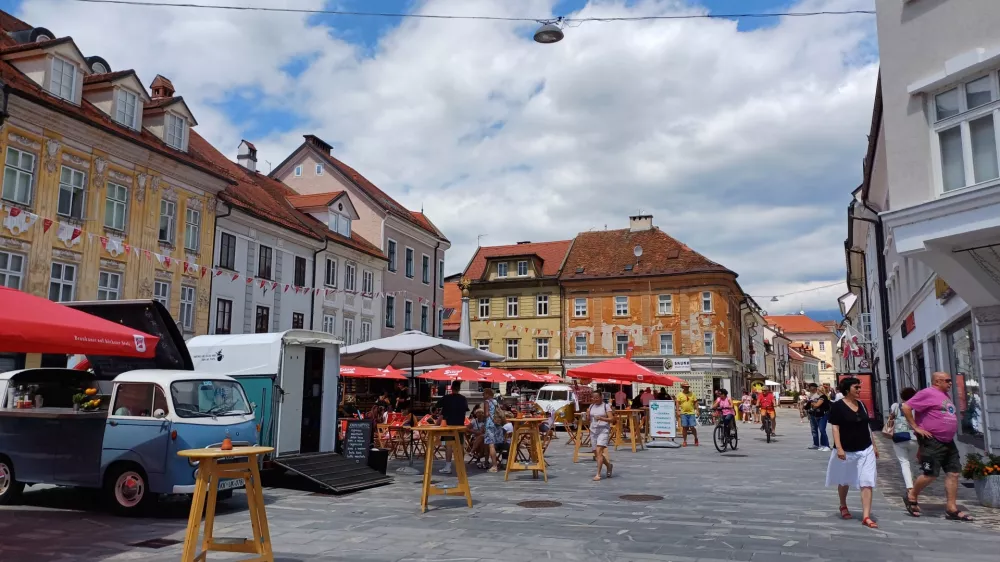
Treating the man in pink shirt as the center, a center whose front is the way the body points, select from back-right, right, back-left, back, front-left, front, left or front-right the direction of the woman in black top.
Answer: right

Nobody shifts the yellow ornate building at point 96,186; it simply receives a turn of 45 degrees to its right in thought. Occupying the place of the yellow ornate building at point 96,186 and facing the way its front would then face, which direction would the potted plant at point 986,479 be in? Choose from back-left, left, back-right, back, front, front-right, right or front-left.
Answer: front-left

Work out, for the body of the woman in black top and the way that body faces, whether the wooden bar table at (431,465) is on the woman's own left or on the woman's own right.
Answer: on the woman's own right

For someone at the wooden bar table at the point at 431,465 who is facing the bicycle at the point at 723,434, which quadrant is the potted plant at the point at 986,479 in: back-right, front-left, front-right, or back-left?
front-right

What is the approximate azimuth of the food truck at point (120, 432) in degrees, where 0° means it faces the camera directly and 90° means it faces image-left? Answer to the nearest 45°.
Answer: approximately 315°

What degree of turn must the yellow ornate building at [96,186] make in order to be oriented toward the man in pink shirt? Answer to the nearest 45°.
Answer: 0° — it already faces them

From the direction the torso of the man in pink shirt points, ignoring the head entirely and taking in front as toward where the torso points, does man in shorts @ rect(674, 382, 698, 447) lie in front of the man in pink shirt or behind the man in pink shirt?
behind

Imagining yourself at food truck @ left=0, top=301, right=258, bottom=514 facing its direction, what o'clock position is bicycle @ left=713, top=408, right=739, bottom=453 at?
The bicycle is roughly at 10 o'clock from the food truck.

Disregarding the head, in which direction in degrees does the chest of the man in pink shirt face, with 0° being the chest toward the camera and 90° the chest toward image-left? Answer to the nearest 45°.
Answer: approximately 315°

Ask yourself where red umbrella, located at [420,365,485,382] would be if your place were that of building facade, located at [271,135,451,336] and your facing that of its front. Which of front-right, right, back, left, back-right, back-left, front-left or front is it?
front-right

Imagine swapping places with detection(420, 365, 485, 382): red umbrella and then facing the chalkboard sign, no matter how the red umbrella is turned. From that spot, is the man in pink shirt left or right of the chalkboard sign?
left

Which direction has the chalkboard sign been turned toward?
toward the camera

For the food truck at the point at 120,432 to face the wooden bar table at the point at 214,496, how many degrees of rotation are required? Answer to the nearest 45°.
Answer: approximately 45° to its right

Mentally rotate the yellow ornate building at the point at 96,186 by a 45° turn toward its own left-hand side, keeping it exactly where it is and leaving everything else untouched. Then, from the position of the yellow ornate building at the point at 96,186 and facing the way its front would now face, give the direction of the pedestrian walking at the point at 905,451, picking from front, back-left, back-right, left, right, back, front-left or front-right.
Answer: front-right

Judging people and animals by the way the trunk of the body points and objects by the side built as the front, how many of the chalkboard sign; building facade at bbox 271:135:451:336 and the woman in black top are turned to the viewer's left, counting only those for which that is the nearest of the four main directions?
0

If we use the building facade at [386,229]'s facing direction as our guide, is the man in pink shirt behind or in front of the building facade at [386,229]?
in front

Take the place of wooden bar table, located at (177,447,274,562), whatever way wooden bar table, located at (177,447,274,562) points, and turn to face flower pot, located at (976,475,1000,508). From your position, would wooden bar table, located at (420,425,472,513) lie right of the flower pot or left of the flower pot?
left
